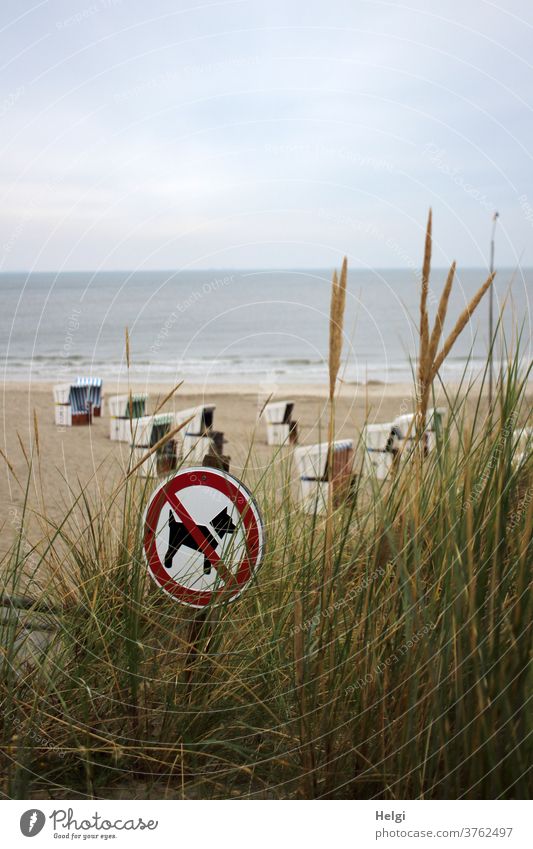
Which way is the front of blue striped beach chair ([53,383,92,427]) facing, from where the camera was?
facing the viewer and to the right of the viewer

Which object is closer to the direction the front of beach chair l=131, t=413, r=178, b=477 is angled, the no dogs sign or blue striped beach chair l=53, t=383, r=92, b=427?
the no dogs sign

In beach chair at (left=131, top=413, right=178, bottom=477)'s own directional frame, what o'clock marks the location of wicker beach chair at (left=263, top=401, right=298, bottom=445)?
The wicker beach chair is roughly at 8 o'clock from the beach chair.

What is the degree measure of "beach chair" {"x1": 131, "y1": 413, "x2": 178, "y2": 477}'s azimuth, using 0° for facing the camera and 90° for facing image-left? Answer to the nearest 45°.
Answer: approximately 315°

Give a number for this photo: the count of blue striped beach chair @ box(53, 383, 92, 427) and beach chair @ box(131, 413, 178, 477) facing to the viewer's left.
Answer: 0
